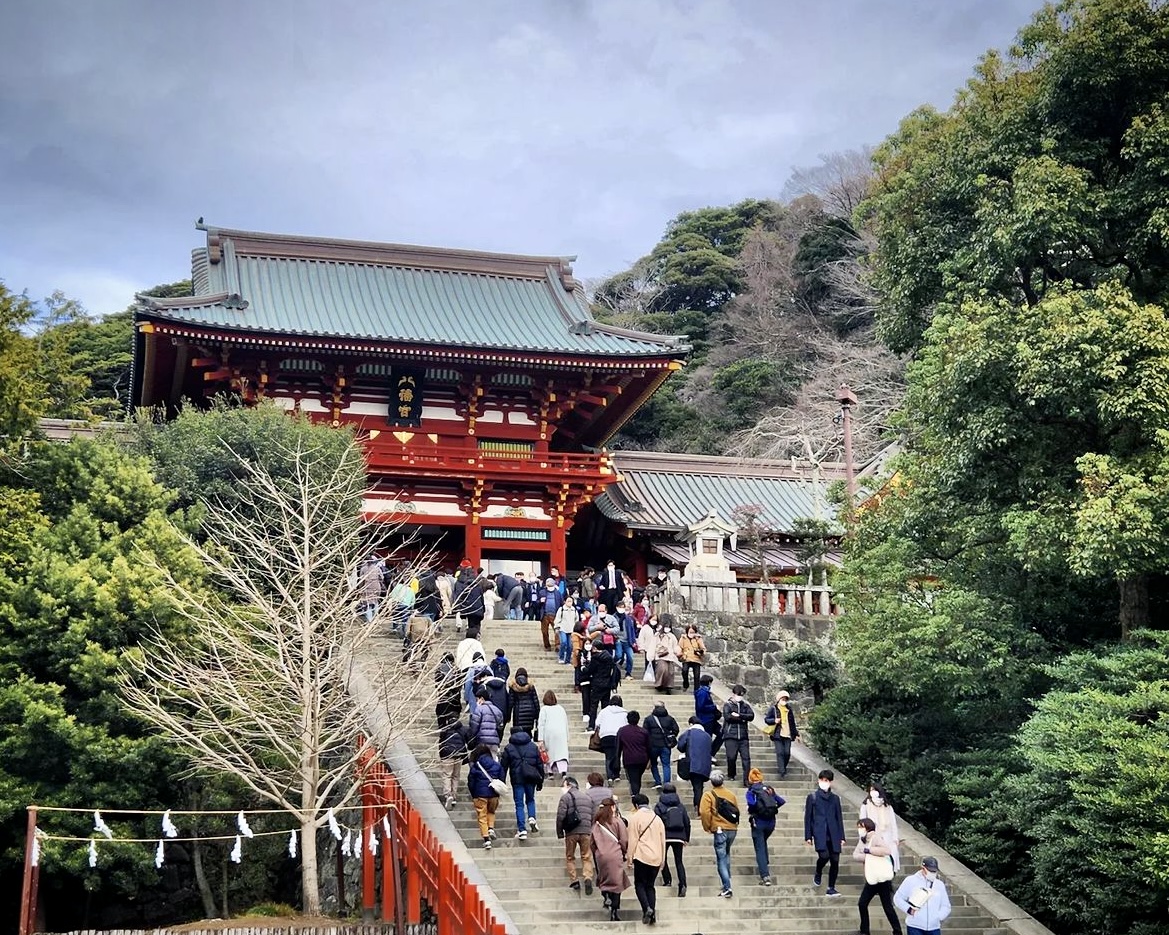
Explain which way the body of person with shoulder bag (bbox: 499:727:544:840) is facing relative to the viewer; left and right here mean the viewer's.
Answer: facing away from the viewer

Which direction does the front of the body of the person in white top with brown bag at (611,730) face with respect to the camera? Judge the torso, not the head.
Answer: away from the camera

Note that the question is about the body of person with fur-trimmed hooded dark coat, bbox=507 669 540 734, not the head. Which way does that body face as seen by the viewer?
away from the camera

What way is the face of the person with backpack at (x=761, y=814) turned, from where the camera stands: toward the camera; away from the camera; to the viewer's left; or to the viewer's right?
away from the camera

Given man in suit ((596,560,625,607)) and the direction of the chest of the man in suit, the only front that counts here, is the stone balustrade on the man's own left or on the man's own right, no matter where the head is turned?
on the man's own left

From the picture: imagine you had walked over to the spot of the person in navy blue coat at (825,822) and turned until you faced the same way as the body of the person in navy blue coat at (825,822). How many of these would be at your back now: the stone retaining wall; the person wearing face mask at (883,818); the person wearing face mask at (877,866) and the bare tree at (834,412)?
2

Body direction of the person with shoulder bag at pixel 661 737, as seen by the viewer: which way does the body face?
away from the camera

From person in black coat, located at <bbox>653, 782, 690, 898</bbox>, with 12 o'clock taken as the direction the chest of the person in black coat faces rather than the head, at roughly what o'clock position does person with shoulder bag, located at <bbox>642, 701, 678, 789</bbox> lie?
The person with shoulder bag is roughly at 12 o'clock from the person in black coat.

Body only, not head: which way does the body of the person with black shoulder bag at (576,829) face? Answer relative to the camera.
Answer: away from the camera

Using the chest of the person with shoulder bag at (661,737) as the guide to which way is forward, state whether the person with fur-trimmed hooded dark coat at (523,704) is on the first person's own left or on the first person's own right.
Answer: on the first person's own left

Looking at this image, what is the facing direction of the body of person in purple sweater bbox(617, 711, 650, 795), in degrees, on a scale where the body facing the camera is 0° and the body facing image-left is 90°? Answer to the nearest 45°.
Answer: approximately 180°

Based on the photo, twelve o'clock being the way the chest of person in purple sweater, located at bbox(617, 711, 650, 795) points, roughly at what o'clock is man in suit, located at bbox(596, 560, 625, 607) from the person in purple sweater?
The man in suit is roughly at 12 o'clock from the person in purple sweater.
